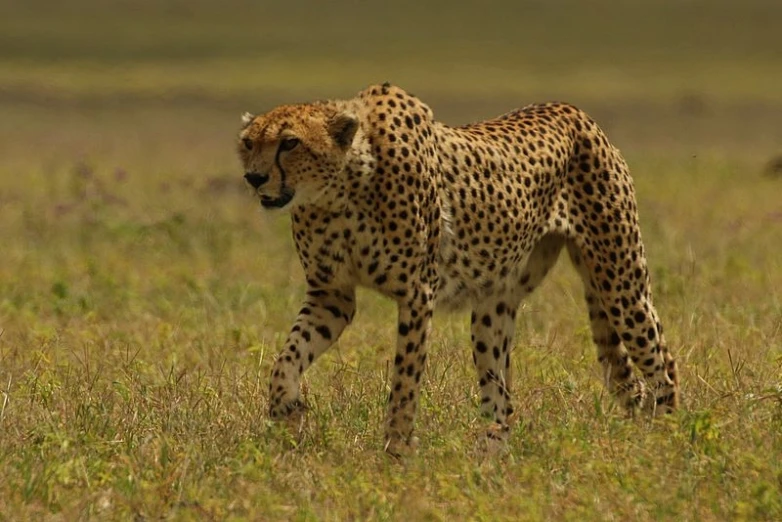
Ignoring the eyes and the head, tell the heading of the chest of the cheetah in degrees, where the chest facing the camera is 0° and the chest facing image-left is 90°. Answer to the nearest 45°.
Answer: approximately 45°
